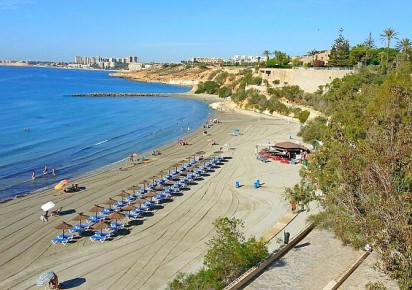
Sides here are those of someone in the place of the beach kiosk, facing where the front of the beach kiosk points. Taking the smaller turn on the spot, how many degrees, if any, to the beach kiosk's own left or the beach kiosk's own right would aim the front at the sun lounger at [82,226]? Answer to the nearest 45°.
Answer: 0° — it already faces it

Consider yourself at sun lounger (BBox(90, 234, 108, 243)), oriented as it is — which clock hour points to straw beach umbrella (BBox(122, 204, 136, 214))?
The straw beach umbrella is roughly at 4 o'clock from the sun lounger.

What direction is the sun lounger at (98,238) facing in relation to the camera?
to the viewer's left

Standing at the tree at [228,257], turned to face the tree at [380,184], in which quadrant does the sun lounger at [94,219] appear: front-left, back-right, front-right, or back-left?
back-left

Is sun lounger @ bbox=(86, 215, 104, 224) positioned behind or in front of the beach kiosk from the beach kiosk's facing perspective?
in front

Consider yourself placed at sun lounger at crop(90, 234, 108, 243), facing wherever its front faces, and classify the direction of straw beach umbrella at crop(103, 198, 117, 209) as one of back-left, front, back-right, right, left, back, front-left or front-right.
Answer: right

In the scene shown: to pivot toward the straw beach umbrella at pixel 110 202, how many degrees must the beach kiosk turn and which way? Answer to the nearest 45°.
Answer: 0° — it already faces it

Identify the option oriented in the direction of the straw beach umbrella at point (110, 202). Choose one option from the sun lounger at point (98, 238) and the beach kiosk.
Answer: the beach kiosk

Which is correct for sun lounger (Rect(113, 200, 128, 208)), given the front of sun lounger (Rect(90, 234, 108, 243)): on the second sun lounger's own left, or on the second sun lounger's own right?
on the second sun lounger's own right

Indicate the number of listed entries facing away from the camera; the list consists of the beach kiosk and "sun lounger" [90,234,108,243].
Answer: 0

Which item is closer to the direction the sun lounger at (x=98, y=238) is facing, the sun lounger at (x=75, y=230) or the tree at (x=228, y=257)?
the sun lounger

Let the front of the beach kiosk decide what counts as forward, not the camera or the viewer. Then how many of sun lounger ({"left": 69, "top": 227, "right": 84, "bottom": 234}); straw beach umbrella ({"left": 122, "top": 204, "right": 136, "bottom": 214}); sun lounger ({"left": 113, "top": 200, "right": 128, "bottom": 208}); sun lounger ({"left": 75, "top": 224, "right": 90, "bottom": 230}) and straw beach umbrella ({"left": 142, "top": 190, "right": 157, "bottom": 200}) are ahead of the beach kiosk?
5
